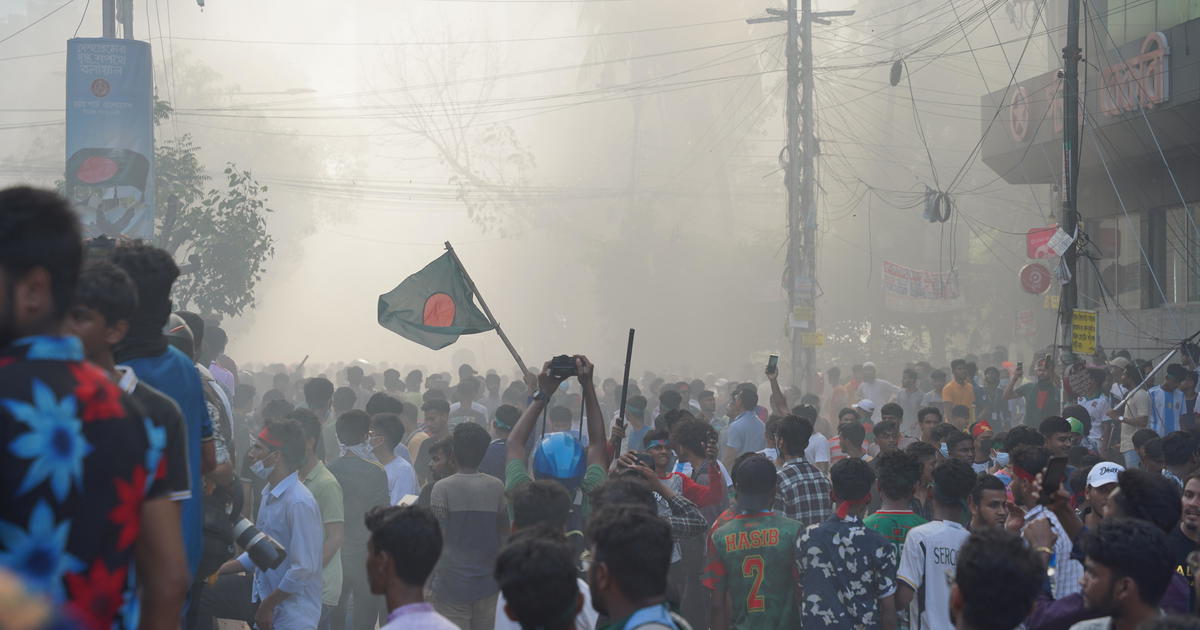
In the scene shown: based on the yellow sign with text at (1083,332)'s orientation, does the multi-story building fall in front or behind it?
behind

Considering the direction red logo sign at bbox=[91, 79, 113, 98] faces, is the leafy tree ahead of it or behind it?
behind

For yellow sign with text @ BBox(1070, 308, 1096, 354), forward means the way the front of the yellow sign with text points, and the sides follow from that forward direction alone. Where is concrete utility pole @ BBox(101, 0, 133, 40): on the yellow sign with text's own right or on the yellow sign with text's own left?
on the yellow sign with text's own right

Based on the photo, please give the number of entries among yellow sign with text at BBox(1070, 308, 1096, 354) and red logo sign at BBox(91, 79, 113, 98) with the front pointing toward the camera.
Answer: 2

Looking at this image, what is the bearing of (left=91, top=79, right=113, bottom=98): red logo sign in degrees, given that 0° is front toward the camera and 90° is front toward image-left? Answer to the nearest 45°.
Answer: approximately 0°

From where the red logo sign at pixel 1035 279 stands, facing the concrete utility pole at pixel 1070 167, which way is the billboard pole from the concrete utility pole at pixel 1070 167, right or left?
right

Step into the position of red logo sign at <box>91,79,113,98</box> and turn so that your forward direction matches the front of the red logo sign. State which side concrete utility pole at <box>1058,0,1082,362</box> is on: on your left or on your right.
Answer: on your left

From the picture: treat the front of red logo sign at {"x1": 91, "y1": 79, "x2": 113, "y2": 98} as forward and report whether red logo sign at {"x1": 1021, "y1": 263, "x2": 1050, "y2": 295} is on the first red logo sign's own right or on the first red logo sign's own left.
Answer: on the first red logo sign's own left

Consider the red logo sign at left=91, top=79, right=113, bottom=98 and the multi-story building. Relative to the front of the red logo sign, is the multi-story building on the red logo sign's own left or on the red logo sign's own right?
on the red logo sign's own left

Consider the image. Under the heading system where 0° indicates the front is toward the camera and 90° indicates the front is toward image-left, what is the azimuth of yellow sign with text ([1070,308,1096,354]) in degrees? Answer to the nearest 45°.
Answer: approximately 0°

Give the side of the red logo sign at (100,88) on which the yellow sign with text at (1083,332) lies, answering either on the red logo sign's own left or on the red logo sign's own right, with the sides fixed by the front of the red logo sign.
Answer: on the red logo sign's own left
